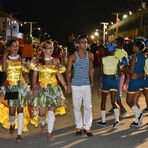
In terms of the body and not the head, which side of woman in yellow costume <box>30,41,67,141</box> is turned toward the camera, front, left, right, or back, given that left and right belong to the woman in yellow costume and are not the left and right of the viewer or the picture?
front

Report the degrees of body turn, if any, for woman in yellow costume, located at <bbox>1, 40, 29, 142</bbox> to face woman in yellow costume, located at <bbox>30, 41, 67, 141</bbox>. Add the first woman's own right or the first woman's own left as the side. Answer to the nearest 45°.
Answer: approximately 90° to the first woman's own left

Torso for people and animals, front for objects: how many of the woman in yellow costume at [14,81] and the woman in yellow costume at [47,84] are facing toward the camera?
2

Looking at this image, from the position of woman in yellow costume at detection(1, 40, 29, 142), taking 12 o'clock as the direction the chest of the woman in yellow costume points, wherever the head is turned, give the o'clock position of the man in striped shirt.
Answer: The man in striped shirt is roughly at 9 o'clock from the woman in yellow costume.

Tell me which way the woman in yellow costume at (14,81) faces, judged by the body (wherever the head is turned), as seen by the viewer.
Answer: toward the camera

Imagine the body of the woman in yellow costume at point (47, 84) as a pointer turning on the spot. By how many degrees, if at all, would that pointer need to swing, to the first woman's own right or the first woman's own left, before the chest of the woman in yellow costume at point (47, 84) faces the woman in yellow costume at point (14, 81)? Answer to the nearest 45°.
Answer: approximately 90° to the first woman's own right

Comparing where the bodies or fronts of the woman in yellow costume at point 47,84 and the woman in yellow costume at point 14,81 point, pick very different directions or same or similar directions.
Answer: same or similar directions
